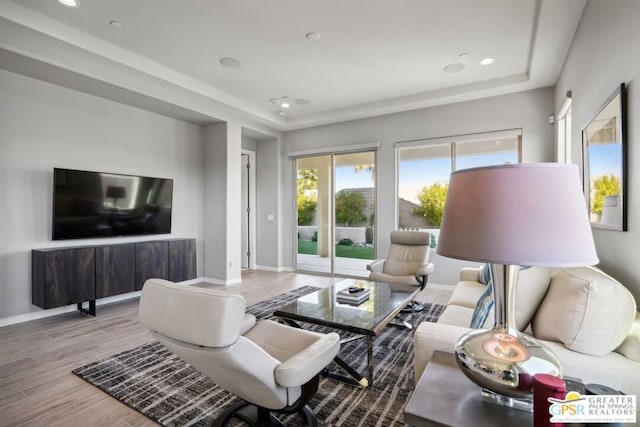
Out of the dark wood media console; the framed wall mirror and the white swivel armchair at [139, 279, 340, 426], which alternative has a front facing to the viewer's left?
the framed wall mirror

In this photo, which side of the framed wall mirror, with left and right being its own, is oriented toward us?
left

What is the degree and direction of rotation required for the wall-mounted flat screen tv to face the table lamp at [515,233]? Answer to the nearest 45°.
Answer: approximately 45° to its right

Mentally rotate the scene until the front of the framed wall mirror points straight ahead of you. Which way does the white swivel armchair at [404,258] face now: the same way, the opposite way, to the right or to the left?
to the left

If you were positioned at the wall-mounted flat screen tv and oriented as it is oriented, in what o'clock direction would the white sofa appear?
The white sofa is roughly at 1 o'clock from the wall-mounted flat screen tv.

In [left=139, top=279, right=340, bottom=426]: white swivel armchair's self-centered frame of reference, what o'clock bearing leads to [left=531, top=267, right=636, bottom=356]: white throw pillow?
The white throw pillow is roughly at 2 o'clock from the white swivel armchair.

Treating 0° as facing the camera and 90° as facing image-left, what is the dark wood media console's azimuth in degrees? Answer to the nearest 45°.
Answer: approximately 315°

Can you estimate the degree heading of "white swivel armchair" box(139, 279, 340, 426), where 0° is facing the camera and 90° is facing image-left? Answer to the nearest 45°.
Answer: approximately 225°
